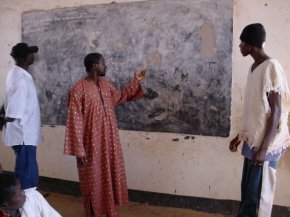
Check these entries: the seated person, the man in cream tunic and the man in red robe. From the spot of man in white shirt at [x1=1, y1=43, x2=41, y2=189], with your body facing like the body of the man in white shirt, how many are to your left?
0

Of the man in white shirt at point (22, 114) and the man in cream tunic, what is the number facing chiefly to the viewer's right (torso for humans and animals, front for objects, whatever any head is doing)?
1

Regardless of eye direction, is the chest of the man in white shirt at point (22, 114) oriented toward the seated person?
no

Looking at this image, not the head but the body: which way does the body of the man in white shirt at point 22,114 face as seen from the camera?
to the viewer's right

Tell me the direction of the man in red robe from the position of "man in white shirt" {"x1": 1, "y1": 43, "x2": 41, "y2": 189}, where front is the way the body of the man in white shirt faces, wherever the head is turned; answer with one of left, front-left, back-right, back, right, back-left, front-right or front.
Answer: front-right

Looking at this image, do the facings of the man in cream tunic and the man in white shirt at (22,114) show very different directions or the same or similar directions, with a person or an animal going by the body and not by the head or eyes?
very different directions

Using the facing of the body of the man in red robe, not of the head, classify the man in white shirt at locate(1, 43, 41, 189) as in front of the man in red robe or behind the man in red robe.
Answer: behind

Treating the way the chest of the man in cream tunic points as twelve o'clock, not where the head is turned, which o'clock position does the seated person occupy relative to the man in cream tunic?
The seated person is roughly at 12 o'clock from the man in cream tunic.

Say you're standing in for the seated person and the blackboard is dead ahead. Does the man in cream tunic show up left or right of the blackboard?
right

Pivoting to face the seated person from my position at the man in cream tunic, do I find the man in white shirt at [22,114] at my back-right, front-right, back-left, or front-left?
front-right

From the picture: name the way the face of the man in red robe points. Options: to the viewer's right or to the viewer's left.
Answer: to the viewer's right

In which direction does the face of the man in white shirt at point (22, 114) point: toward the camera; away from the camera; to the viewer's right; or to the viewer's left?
to the viewer's right

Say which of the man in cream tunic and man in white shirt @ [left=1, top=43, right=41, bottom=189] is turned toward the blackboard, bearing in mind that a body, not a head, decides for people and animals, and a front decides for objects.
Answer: the man in white shirt
